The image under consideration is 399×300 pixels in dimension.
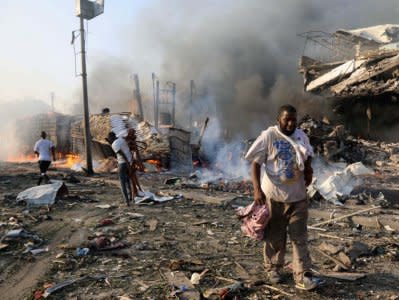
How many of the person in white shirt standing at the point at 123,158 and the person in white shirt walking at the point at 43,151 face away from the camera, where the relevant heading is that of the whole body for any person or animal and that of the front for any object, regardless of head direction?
1

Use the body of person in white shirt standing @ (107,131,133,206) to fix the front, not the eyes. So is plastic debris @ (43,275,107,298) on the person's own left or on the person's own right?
on the person's own left
